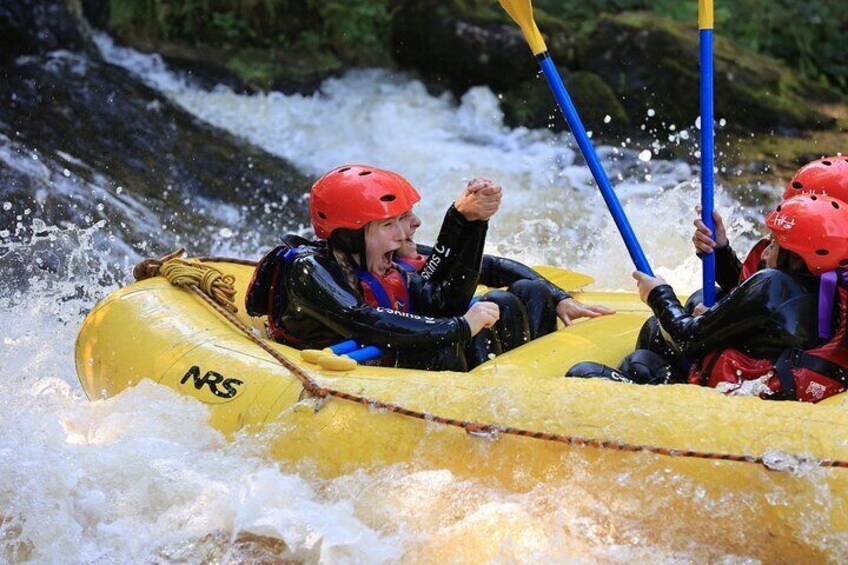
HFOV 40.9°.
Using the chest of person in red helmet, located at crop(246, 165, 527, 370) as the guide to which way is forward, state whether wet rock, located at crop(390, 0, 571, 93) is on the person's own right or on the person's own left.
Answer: on the person's own left

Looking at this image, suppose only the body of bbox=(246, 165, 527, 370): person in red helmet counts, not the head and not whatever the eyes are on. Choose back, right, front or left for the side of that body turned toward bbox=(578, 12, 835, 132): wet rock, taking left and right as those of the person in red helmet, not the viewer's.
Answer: left

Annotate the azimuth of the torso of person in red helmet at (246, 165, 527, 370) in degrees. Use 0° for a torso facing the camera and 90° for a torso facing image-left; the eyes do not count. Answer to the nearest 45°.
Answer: approximately 270°

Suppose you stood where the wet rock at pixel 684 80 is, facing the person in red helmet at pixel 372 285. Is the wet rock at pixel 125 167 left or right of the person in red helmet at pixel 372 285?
right

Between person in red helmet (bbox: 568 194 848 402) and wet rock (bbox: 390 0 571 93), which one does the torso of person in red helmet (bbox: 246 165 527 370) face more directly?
the person in red helmet

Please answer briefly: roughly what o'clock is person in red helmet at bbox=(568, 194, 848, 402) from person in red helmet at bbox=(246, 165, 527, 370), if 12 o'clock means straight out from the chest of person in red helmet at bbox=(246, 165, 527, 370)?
person in red helmet at bbox=(568, 194, 848, 402) is roughly at 1 o'clock from person in red helmet at bbox=(246, 165, 527, 370).
